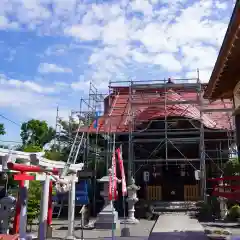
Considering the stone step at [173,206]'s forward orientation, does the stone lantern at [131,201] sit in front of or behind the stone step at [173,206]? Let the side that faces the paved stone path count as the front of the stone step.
in front

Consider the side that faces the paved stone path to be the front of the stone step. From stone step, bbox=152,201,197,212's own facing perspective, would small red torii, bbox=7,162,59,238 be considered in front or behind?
in front

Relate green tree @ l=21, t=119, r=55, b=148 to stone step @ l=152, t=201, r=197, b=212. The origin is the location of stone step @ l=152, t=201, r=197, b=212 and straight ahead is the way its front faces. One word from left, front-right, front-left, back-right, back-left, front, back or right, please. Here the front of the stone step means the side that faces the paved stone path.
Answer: back-right

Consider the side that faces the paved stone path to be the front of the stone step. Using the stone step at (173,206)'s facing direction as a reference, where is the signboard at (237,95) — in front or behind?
in front

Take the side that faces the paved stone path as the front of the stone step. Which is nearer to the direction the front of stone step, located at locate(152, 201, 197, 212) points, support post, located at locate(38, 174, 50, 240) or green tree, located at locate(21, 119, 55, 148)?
the support post

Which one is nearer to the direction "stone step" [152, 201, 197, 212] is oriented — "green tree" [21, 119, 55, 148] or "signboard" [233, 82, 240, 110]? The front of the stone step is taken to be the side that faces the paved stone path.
the signboard

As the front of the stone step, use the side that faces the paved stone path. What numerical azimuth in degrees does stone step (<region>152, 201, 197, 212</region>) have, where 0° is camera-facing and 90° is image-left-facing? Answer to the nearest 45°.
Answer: approximately 0°
